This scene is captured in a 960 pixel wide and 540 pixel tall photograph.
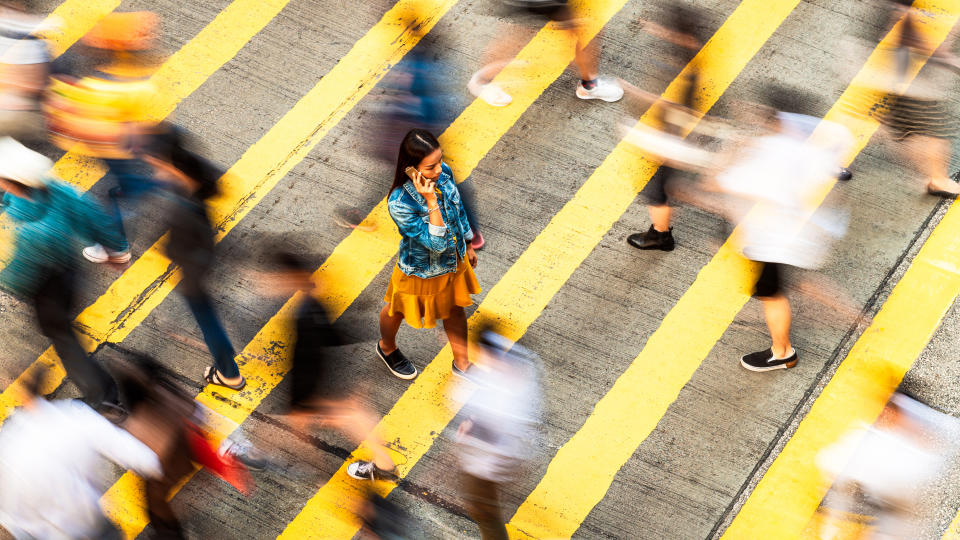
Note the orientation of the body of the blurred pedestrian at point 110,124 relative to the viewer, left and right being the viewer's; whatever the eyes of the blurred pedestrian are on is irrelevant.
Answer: facing to the left of the viewer

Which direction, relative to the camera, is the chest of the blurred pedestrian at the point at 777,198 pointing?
to the viewer's left
